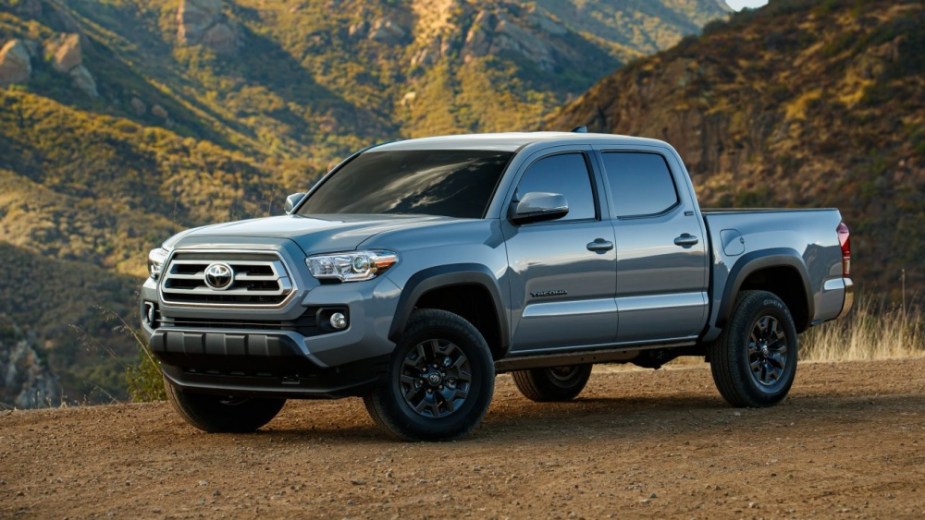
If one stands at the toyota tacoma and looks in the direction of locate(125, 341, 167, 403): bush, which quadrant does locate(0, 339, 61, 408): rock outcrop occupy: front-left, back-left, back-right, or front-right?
front-right

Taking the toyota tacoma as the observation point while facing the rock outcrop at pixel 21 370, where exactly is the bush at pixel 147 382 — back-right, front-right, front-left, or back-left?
front-left

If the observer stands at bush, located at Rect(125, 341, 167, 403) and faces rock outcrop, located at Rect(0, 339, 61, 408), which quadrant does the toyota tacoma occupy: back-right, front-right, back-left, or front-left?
back-right

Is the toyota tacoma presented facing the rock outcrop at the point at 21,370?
no

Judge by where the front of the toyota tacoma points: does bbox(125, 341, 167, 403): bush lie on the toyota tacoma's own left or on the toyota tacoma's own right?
on the toyota tacoma's own right

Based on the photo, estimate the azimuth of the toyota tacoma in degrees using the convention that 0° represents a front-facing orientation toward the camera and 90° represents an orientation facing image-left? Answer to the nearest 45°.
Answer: approximately 45°
